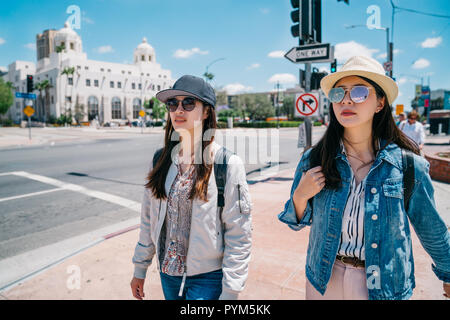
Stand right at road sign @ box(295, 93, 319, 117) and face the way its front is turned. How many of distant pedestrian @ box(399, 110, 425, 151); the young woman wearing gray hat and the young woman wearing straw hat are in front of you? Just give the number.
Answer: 2

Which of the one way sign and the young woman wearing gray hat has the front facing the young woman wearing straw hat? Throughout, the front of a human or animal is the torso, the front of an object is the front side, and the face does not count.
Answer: the one way sign

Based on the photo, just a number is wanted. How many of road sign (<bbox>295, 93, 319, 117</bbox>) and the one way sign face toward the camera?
2

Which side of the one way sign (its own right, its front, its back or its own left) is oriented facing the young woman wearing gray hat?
front

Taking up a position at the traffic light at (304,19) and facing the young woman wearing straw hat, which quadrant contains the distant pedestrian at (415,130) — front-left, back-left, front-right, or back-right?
back-left

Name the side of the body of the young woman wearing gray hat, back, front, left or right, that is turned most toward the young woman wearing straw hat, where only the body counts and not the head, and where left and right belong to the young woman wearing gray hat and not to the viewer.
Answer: left
